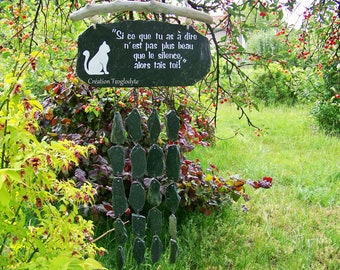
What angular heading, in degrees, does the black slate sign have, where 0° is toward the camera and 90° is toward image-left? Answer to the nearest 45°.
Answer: approximately 0°

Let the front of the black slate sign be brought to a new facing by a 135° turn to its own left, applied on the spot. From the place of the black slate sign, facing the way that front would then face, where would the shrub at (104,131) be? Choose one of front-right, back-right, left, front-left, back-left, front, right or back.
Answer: front-left
